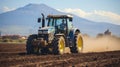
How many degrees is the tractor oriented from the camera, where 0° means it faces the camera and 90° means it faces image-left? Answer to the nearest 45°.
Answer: approximately 45°
